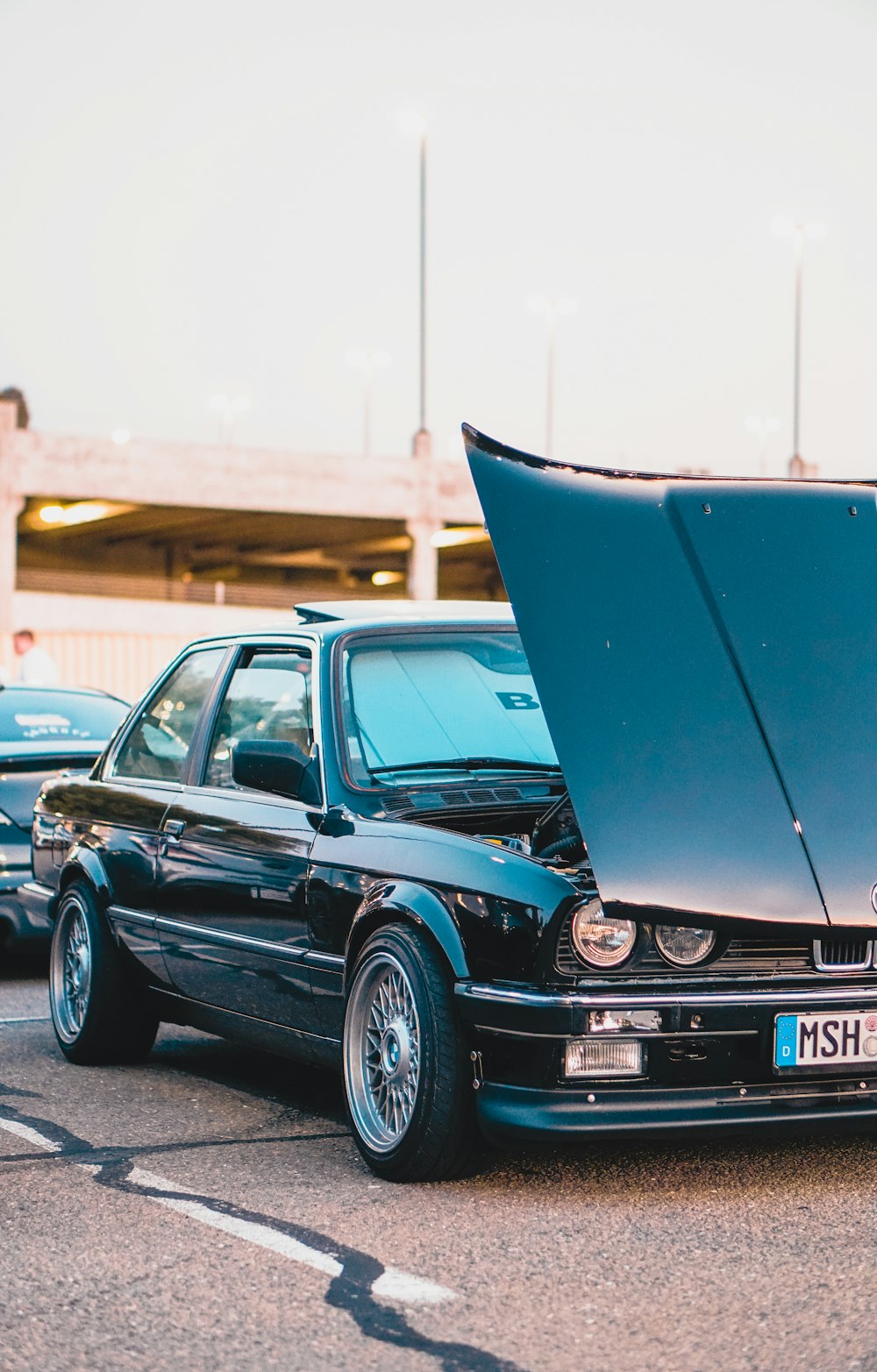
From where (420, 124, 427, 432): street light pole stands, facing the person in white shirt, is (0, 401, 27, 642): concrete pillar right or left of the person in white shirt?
right

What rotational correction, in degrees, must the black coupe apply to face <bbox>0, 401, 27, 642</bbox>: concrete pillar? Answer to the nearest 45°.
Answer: approximately 135° to its left

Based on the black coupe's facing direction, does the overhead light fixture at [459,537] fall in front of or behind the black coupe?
behind

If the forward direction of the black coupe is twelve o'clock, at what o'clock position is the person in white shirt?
The person in white shirt is roughly at 7 o'clock from the black coupe.

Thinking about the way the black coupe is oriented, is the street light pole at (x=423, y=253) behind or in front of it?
behind

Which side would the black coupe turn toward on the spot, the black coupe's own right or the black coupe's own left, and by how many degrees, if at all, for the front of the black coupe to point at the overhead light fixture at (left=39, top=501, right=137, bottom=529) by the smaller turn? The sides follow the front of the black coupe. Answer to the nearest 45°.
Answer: approximately 135° to the black coupe's own left

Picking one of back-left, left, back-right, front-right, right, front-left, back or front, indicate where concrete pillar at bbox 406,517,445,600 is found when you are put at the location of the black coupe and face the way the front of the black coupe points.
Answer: back-left

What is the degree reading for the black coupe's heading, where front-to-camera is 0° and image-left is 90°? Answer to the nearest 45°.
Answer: approximately 315°
